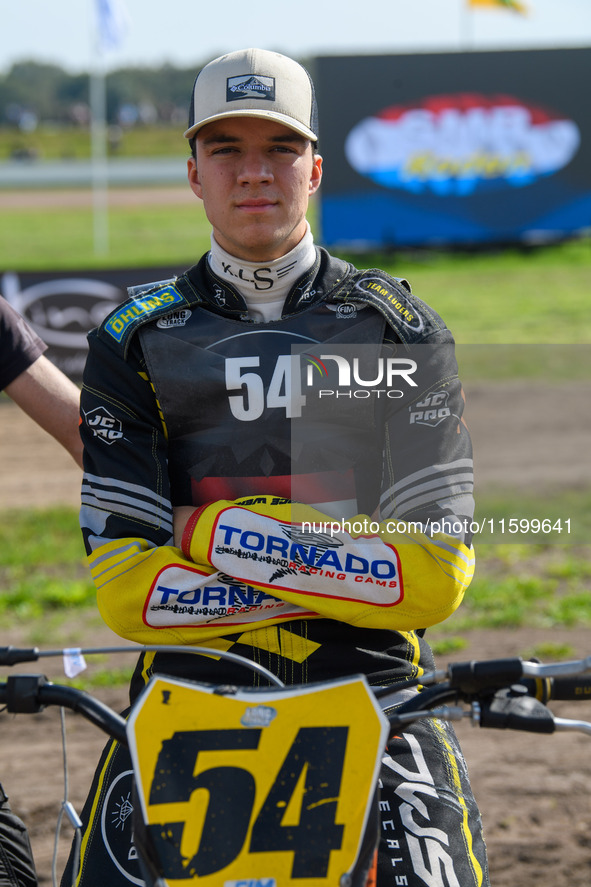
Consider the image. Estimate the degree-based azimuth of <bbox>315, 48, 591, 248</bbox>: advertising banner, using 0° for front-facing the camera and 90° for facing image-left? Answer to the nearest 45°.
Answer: approximately 0°

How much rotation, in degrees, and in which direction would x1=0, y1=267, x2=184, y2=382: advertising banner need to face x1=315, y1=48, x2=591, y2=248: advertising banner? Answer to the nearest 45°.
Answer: approximately 135° to its left

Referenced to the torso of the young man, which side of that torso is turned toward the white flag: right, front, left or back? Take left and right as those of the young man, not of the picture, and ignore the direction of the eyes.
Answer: back

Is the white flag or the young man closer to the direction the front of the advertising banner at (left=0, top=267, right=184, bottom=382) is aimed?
the young man

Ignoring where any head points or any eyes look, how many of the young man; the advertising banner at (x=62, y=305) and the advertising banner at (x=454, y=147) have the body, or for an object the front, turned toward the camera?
3

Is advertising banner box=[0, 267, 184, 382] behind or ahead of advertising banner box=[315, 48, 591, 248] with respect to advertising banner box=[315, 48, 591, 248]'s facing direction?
ahead

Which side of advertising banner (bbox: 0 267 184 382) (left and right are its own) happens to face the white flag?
back

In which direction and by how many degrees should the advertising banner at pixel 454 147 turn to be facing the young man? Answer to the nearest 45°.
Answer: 0° — it already faces them
